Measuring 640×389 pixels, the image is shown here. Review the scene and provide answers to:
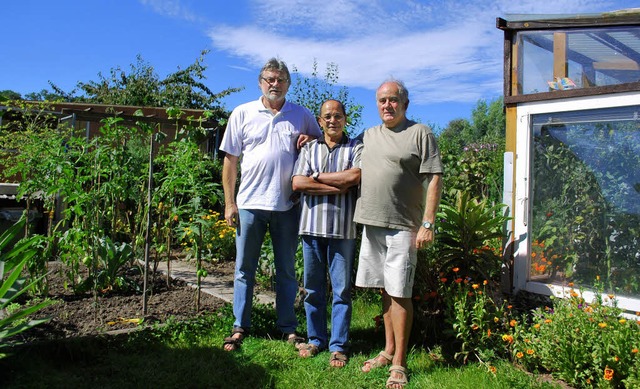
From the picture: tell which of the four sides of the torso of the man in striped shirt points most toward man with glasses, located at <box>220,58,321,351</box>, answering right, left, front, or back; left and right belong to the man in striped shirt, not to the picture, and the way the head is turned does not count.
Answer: right

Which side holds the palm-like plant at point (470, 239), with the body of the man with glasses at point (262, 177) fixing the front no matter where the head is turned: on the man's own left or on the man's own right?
on the man's own left

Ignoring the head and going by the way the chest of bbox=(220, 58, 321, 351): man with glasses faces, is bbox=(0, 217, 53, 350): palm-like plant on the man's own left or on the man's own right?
on the man's own right

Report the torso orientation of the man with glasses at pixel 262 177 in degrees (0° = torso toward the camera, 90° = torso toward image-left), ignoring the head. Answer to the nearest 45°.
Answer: approximately 0°

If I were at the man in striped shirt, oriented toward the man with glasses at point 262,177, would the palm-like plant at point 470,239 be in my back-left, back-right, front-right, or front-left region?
back-right

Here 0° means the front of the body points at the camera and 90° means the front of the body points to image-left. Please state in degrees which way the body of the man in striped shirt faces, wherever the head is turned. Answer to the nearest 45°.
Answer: approximately 0°

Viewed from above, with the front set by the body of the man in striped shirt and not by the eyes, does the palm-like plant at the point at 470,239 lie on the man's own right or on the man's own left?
on the man's own left

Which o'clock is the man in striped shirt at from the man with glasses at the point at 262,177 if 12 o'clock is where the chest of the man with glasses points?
The man in striped shirt is roughly at 10 o'clock from the man with glasses.
